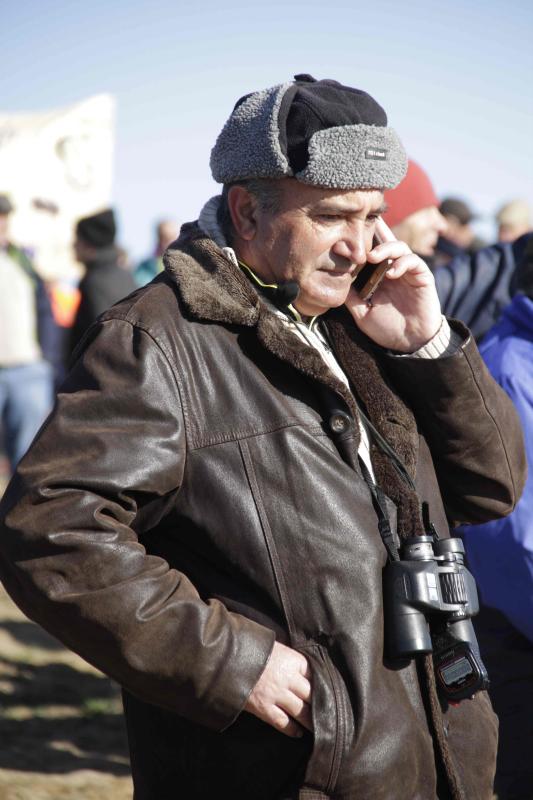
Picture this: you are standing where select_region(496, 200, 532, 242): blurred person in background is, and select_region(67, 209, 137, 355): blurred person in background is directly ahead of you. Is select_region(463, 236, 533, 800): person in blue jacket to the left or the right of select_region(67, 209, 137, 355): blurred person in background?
left

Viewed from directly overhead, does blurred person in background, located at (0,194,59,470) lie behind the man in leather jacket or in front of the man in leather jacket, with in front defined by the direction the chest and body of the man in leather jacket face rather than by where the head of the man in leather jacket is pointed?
behind

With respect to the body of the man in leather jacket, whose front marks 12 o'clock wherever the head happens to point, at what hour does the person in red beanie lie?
The person in red beanie is roughly at 8 o'clock from the man in leather jacket.

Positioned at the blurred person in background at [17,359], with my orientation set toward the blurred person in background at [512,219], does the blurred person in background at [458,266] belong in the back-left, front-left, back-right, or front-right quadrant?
front-right

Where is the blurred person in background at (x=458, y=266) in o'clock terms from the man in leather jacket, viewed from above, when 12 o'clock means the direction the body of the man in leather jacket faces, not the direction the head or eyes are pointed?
The blurred person in background is roughly at 8 o'clock from the man in leather jacket.

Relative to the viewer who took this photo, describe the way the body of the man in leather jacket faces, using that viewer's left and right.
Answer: facing the viewer and to the right of the viewer

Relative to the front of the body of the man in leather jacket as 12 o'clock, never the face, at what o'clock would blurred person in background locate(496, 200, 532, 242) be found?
The blurred person in background is roughly at 8 o'clock from the man in leather jacket.

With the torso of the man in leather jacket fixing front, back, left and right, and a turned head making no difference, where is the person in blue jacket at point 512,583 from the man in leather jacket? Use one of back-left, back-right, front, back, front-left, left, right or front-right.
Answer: left

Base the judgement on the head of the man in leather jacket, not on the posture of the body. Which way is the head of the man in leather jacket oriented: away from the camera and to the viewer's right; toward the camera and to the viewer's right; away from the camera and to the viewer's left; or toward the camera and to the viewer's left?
toward the camera and to the viewer's right

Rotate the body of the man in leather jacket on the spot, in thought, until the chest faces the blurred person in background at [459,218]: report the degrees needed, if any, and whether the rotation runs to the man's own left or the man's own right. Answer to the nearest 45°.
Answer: approximately 135° to the man's own left
